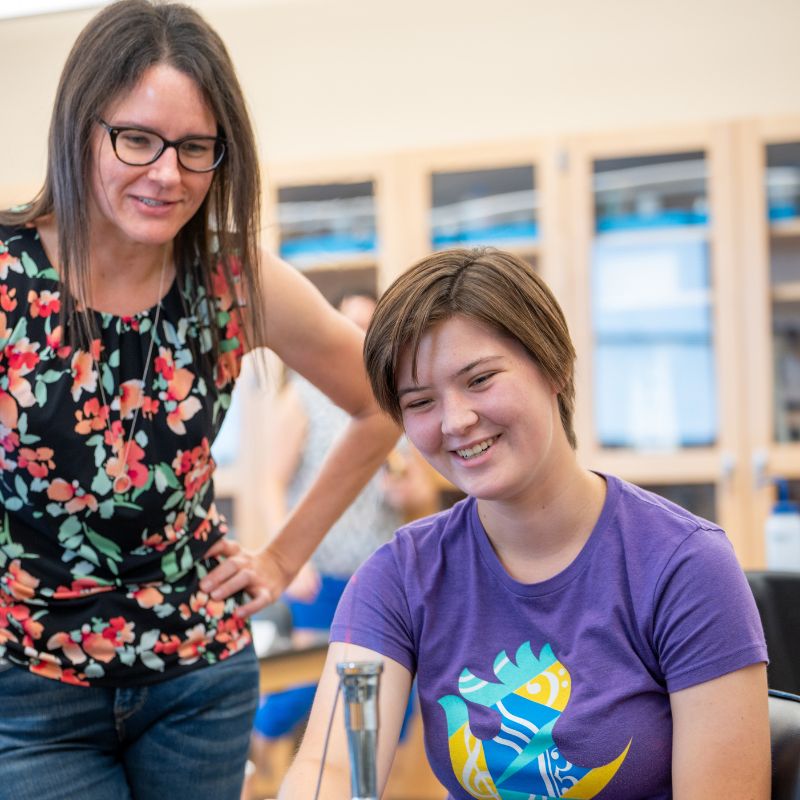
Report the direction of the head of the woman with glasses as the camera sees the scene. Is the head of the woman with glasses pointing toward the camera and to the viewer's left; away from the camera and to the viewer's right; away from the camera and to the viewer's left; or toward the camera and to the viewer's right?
toward the camera and to the viewer's right

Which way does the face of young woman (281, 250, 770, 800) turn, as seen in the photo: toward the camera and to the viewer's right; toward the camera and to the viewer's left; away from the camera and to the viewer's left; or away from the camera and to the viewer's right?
toward the camera and to the viewer's left
